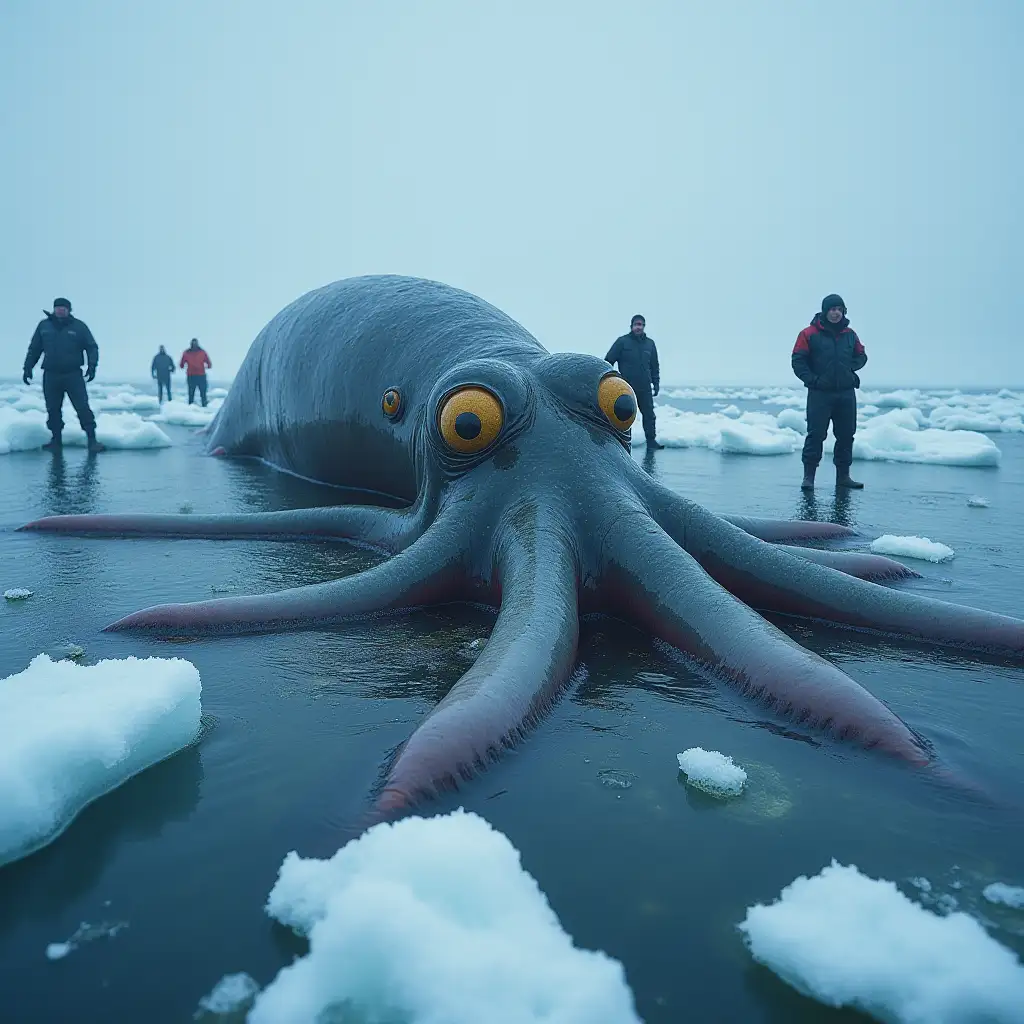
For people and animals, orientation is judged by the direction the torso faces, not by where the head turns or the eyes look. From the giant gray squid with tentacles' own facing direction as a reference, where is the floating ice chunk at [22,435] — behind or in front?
behind

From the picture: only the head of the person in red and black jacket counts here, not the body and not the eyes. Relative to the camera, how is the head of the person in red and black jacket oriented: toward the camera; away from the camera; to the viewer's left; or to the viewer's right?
toward the camera

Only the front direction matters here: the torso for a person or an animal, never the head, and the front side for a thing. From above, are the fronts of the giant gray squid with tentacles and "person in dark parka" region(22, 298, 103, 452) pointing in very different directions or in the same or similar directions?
same or similar directions

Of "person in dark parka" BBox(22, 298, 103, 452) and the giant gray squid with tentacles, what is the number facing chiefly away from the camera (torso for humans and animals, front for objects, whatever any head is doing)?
0

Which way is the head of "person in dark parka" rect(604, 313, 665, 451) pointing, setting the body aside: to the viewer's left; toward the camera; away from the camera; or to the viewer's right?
toward the camera

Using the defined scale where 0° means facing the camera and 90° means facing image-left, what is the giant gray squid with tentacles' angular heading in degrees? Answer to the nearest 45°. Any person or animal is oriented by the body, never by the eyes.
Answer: approximately 315°

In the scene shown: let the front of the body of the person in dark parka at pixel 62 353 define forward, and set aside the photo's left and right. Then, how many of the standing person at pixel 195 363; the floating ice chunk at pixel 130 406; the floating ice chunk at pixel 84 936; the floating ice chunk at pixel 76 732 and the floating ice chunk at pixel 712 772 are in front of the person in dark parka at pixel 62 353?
3

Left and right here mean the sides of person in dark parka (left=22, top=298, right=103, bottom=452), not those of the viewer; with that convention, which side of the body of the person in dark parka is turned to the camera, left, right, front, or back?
front

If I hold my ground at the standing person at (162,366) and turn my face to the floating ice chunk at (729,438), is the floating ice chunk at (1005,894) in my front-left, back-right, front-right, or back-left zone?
front-right
